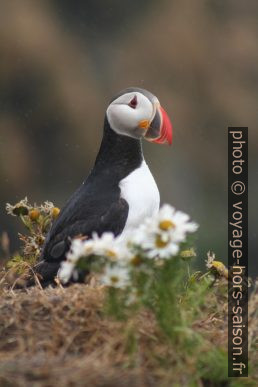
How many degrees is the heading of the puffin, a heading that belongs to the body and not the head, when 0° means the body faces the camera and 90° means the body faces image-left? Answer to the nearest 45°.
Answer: approximately 270°

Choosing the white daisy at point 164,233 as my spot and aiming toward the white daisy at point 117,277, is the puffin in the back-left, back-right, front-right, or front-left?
front-right

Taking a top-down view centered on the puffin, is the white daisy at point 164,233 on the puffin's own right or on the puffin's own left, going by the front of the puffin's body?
on the puffin's own right

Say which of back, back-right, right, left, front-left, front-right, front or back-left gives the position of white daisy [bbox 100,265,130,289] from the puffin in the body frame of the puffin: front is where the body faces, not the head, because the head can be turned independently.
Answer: right
